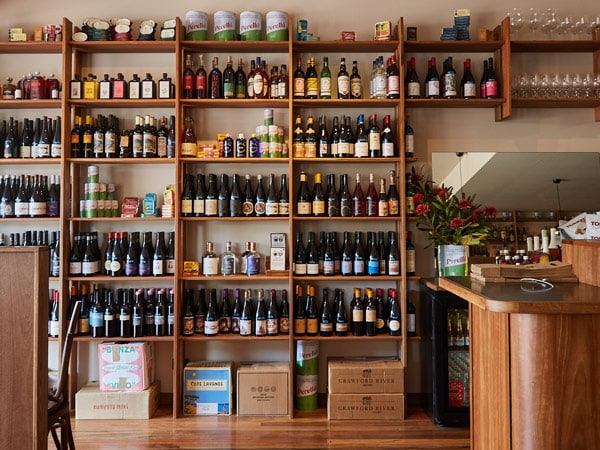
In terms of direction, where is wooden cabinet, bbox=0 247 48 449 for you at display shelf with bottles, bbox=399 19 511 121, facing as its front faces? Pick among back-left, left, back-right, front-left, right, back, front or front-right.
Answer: front-right

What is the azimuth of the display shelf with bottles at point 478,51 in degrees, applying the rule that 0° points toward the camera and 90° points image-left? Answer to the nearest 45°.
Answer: approximately 0°

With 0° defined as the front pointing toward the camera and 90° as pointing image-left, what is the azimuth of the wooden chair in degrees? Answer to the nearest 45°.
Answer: approximately 90°

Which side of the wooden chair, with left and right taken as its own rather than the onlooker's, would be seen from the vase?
back

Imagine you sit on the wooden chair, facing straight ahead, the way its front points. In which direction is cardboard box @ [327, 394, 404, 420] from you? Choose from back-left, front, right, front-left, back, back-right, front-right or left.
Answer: back

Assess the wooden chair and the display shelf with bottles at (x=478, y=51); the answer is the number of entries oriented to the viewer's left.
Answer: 1

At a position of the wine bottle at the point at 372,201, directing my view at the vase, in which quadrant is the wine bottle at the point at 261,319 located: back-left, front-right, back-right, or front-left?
back-right

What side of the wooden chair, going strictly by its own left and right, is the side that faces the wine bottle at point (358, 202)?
back
